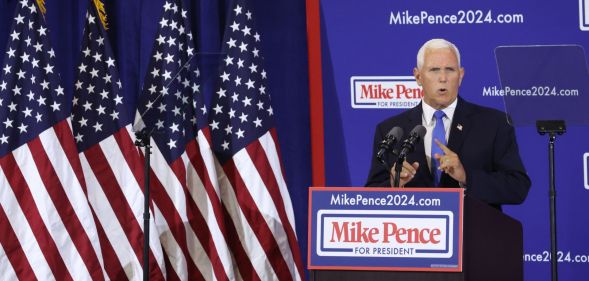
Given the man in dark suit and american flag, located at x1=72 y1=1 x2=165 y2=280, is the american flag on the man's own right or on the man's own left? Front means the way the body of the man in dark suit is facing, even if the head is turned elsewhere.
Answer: on the man's own right

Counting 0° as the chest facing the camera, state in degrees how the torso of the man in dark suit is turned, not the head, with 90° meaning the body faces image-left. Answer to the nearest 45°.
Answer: approximately 0°

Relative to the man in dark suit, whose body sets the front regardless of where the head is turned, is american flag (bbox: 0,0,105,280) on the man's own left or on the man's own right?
on the man's own right

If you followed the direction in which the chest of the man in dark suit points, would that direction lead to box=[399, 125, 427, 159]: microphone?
yes

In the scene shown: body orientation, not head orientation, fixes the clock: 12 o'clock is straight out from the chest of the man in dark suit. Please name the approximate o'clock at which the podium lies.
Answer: The podium is roughly at 12 o'clock from the man in dark suit.

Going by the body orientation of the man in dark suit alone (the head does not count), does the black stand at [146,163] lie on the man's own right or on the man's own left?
on the man's own right
